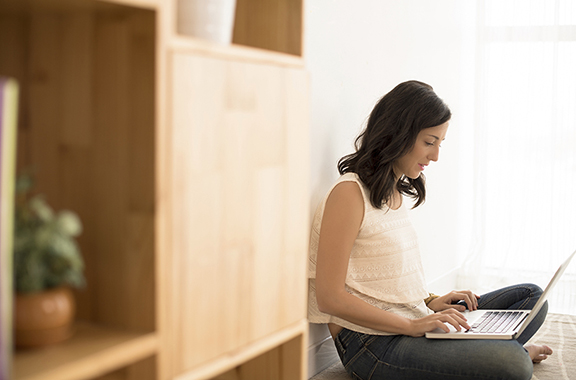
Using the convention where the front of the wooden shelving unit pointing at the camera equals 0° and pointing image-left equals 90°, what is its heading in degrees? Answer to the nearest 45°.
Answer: approximately 315°

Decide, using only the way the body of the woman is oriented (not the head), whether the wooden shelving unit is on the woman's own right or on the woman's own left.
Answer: on the woman's own right

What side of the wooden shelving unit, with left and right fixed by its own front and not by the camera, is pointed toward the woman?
left

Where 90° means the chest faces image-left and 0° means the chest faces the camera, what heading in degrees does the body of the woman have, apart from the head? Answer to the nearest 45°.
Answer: approximately 270°

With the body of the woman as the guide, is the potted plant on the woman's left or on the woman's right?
on the woman's right
